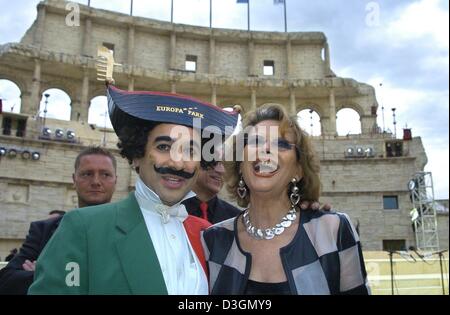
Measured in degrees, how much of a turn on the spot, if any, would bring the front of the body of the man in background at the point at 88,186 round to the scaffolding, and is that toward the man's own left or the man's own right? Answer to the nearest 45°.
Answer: approximately 135° to the man's own left

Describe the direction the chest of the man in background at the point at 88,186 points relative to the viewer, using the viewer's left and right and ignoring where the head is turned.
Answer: facing the viewer

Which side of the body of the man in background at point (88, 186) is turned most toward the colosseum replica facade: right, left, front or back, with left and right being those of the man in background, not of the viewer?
back

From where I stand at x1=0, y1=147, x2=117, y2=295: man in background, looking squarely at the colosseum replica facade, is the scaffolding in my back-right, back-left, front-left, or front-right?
front-right
